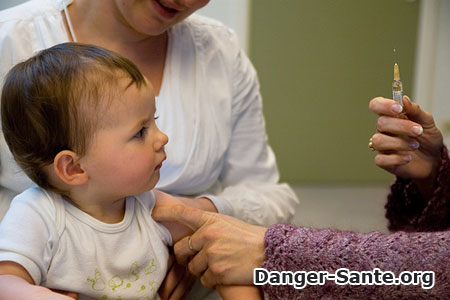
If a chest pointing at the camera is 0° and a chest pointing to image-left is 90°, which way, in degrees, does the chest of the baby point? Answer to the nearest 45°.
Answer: approximately 315°

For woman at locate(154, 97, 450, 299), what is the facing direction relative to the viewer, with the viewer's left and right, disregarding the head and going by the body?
facing to the left of the viewer

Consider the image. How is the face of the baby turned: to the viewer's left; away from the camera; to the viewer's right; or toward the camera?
to the viewer's right

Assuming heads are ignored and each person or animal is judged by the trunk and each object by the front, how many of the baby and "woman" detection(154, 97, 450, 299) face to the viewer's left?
1

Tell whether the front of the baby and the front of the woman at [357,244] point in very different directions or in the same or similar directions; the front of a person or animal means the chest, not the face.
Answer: very different directions
